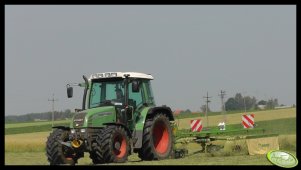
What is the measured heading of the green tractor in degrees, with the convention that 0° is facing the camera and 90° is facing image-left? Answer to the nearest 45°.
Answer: approximately 45°

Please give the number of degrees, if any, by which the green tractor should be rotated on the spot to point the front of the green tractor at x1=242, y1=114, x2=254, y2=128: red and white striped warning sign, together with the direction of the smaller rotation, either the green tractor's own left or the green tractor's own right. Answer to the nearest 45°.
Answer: approximately 180°
